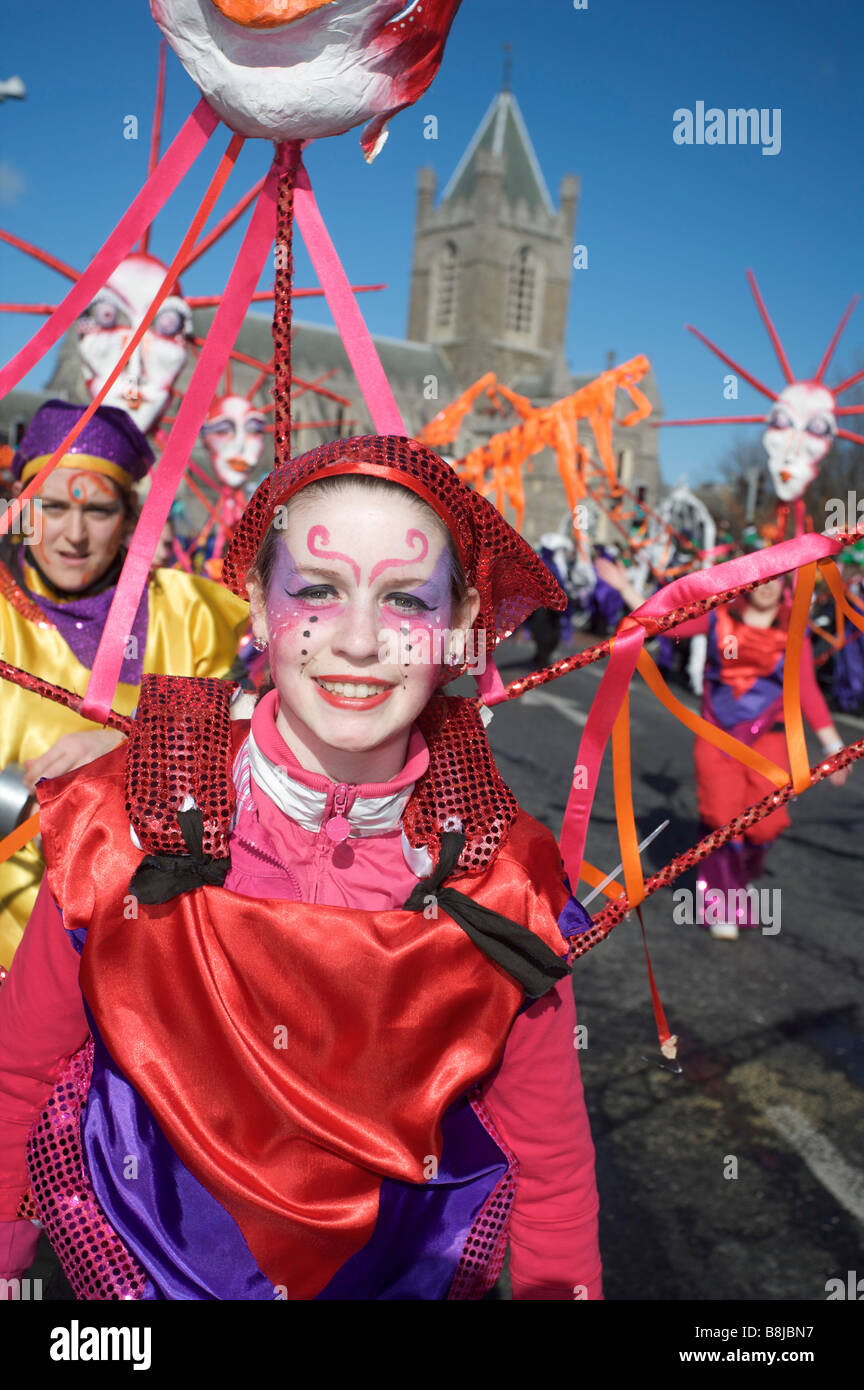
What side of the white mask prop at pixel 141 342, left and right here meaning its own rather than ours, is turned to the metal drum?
front

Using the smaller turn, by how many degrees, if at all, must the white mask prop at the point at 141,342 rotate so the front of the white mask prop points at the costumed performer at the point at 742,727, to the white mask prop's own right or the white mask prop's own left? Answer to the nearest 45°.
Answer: approximately 135° to the white mask prop's own left

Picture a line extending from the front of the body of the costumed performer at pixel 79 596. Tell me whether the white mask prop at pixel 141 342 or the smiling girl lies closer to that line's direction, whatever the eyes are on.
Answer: the smiling girl

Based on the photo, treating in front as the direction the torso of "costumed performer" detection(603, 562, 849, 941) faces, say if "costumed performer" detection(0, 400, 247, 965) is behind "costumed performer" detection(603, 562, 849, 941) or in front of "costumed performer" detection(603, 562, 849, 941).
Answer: in front

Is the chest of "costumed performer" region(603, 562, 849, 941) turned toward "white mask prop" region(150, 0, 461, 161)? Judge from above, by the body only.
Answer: yes

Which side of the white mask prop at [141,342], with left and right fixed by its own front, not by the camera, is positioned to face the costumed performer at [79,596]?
front

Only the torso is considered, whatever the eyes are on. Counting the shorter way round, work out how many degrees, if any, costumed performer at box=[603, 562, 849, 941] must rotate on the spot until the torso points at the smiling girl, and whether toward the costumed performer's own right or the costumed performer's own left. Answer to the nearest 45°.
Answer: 0° — they already face them
